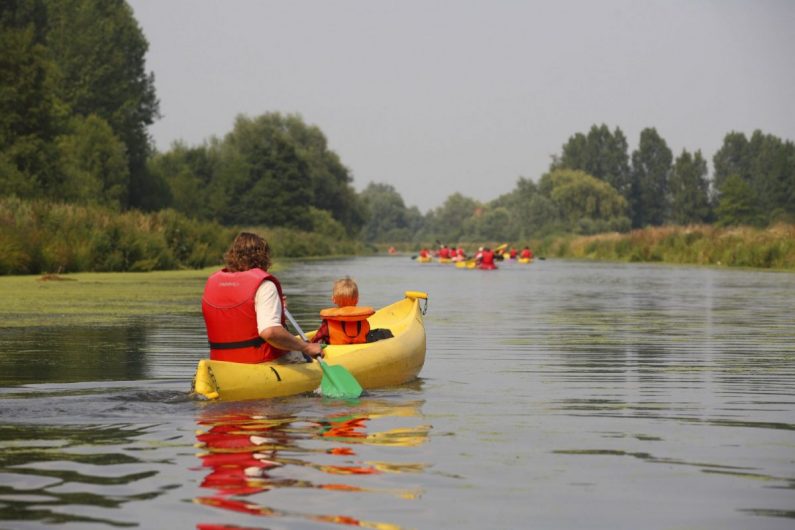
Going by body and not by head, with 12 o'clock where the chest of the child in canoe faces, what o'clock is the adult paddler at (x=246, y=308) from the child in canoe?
The adult paddler is roughly at 7 o'clock from the child in canoe.

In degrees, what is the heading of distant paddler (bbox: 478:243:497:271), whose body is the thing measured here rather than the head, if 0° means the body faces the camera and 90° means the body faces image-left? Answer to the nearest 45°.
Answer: approximately 180°

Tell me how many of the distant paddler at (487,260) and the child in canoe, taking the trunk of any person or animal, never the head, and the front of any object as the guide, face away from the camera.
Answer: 2

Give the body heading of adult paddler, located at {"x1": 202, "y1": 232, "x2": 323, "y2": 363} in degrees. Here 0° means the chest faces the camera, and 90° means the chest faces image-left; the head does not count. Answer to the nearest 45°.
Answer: approximately 225°

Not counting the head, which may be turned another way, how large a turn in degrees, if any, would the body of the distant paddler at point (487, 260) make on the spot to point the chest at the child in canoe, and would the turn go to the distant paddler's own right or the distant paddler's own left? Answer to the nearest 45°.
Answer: approximately 180°

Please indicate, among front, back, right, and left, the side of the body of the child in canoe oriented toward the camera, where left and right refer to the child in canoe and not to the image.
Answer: back

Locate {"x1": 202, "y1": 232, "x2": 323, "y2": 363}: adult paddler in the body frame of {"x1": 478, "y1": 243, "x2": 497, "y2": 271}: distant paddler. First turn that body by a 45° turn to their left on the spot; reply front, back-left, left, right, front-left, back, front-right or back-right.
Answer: back-left

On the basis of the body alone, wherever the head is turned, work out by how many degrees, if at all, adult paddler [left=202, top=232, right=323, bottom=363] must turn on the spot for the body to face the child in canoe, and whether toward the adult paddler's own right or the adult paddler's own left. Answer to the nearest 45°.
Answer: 0° — they already face them

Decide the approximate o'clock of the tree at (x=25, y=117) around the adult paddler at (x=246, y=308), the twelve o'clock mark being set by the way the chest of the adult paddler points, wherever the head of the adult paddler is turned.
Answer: The tree is roughly at 10 o'clock from the adult paddler.
